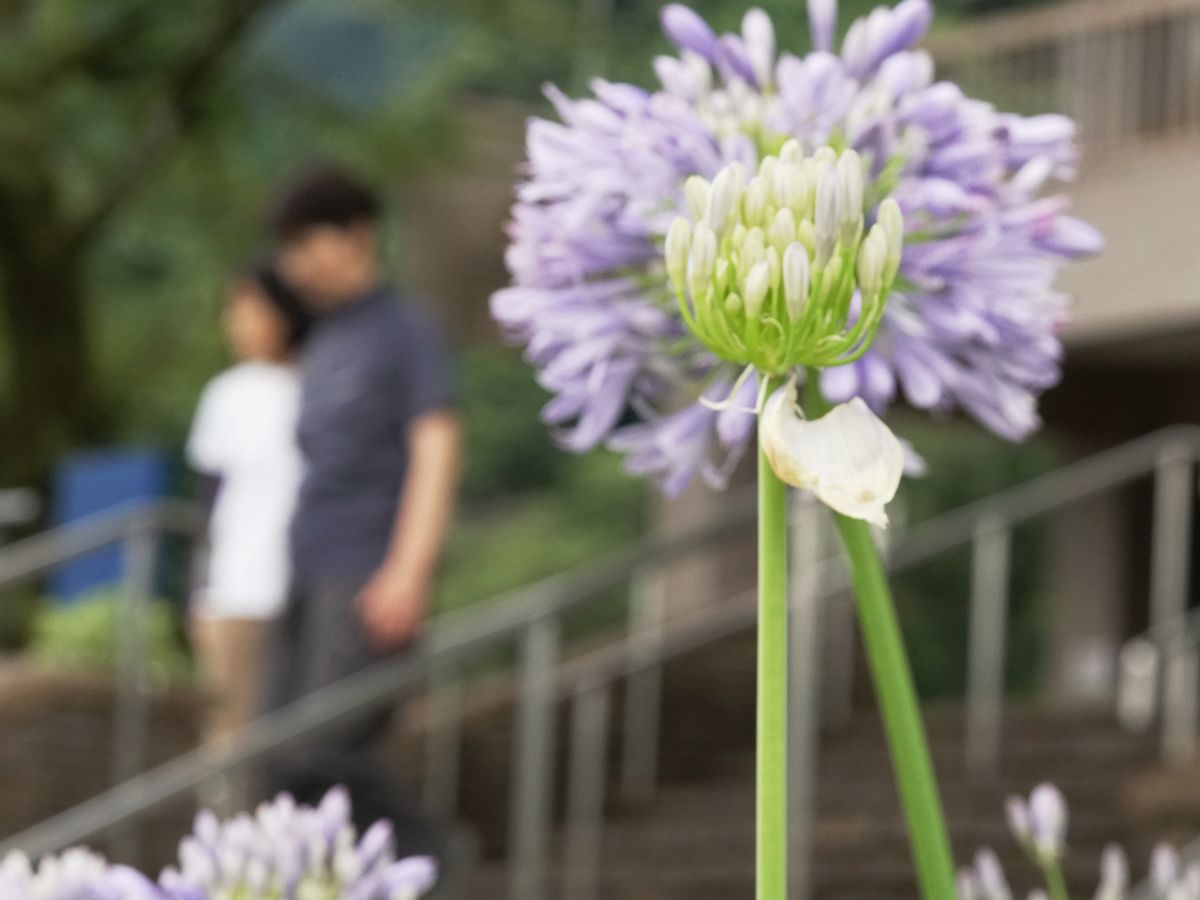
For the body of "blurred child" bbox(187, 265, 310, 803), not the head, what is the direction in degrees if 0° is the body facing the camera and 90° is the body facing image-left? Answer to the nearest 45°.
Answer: approximately 45°

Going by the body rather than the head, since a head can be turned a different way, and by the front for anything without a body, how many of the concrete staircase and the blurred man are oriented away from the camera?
0

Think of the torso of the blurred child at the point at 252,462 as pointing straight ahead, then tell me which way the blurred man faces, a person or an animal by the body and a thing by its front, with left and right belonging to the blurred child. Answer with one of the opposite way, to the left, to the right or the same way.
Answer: the same way

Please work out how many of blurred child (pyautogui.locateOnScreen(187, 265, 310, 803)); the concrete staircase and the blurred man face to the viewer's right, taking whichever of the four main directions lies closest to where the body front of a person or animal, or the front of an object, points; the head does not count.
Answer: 0

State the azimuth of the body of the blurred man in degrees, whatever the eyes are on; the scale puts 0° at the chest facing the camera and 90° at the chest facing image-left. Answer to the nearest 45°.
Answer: approximately 45°

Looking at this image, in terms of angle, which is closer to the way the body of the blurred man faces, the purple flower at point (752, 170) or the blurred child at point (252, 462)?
the purple flower

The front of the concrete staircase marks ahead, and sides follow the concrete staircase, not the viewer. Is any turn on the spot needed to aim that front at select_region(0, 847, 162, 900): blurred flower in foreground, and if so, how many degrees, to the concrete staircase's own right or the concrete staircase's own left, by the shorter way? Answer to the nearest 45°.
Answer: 0° — it already faces it

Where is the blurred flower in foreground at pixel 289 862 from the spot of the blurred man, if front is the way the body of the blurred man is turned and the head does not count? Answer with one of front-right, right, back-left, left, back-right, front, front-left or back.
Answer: front-left

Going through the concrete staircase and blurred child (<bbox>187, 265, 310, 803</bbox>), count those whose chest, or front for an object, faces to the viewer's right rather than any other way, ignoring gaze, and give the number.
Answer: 0

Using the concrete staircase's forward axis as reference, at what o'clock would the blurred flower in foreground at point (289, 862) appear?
The blurred flower in foreground is roughly at 12 o'clock from the concrete staircase.

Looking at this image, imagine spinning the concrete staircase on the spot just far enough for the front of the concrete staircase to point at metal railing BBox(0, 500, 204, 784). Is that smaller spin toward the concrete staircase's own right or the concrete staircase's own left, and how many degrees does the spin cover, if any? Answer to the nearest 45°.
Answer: approximately 45° to the concrete staircase's own right

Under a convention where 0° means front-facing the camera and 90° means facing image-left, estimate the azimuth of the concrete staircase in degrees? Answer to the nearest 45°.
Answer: approximately 0°

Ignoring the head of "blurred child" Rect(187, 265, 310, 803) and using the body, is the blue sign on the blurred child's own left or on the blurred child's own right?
on the blurred child's own right

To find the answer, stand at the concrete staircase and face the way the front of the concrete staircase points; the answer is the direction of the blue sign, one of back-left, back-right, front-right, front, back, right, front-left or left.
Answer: right

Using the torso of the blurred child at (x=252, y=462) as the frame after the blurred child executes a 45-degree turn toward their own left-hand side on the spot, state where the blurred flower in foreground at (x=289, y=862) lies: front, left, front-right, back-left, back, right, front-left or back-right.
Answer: front

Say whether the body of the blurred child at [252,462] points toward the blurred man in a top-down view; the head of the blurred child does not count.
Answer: no

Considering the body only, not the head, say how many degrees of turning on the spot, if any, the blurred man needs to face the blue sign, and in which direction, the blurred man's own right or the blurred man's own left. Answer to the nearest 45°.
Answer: approximately 135° to the blurred man's own right
